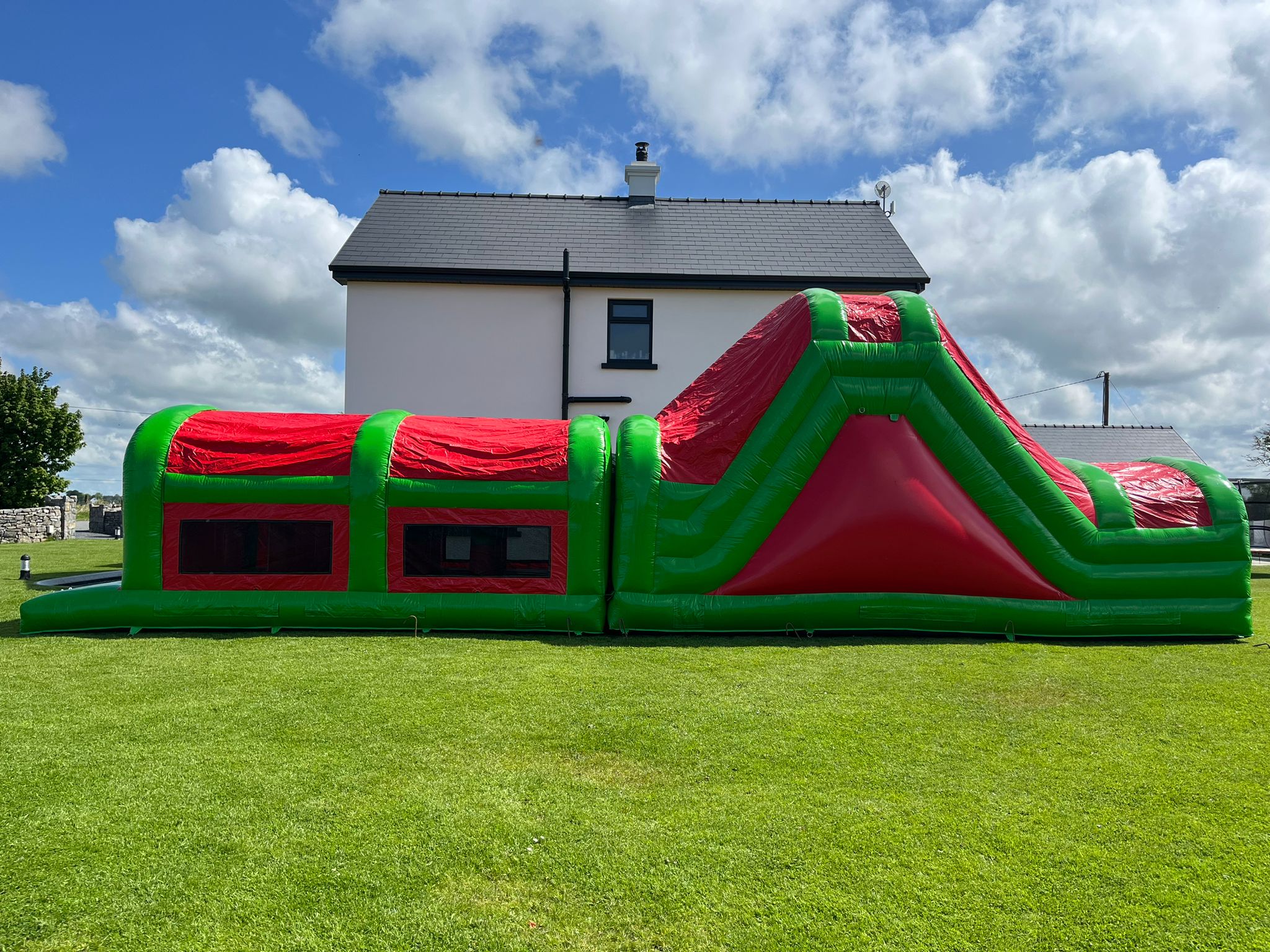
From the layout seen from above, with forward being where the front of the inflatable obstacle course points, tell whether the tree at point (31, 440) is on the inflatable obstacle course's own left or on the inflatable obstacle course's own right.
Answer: on the inflatable obstacle course's own right

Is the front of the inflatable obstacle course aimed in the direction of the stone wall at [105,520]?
no

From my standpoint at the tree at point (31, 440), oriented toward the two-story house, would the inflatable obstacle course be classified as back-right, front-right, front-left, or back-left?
front-right

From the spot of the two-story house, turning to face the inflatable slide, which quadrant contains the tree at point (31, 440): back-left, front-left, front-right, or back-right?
back-right

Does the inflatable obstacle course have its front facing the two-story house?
no

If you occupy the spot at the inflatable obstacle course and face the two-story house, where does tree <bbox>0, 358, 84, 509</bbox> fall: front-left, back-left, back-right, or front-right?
front-left

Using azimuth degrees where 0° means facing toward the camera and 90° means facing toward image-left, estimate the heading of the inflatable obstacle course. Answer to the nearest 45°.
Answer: approximately 90°

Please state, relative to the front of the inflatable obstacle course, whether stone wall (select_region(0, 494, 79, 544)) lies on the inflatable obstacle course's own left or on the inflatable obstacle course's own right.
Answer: on the inflatable obstacle course's own right

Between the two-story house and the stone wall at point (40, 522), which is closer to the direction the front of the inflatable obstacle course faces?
the stone wall
